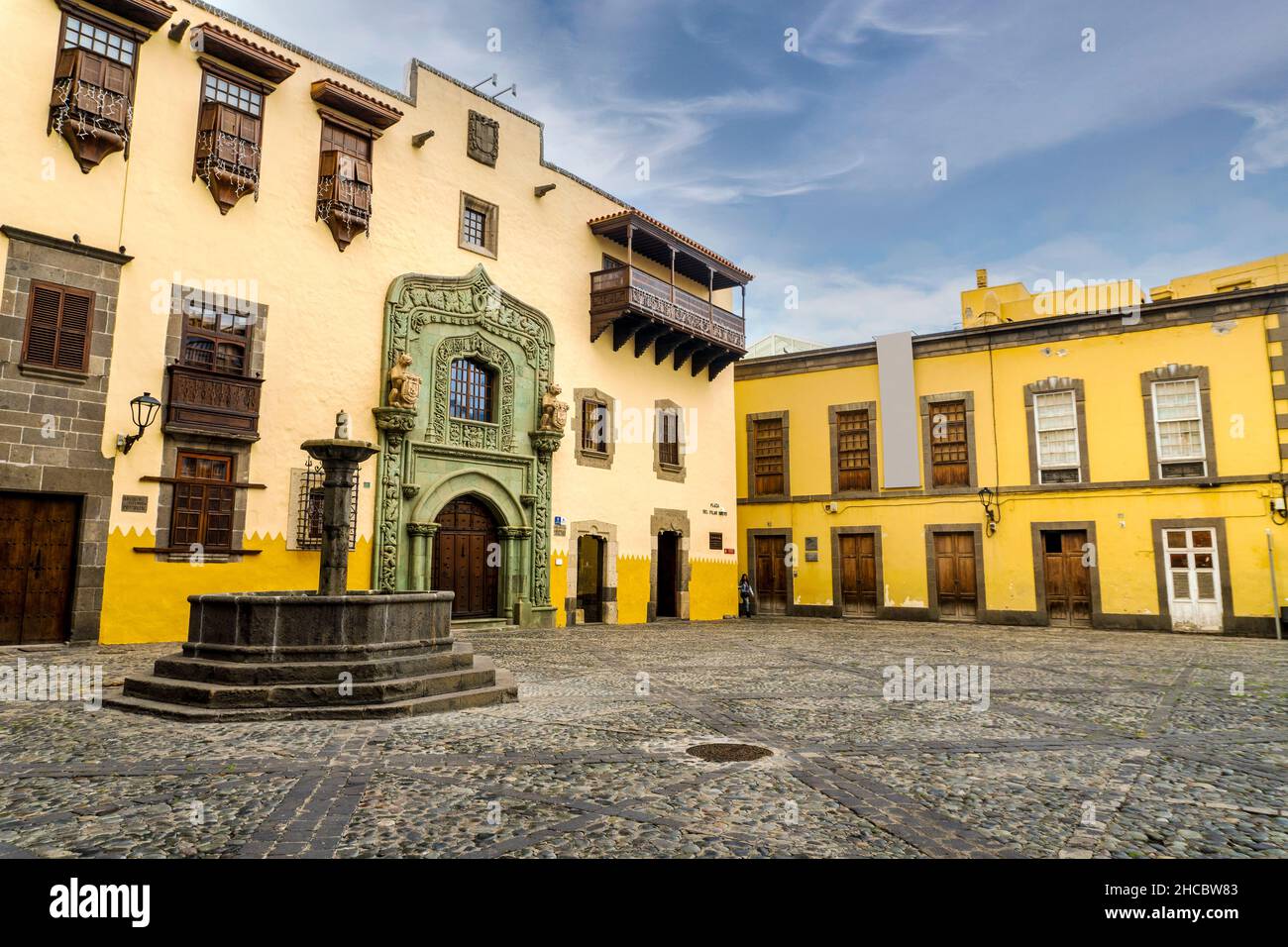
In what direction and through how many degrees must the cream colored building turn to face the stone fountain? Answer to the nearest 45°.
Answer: approximately 45° to its right

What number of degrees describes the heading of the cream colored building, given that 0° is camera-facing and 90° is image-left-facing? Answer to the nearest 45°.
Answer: approximately 315°

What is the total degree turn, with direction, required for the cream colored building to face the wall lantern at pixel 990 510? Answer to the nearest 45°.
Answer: approximately 45° to its left

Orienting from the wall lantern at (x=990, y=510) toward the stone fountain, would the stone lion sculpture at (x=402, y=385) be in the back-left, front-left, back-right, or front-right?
front-right

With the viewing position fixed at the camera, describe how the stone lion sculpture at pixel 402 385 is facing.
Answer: facing the viewer and to the right of the viewer

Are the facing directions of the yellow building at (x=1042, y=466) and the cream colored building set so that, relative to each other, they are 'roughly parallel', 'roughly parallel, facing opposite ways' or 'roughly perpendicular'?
roughly perpendicular

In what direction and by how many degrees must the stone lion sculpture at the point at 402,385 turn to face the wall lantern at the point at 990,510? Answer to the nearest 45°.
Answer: approximately 45° to its left

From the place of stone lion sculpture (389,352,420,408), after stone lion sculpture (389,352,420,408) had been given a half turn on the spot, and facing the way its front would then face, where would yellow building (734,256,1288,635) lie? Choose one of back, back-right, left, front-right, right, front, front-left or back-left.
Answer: back-right

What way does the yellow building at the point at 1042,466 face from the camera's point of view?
toward the camera

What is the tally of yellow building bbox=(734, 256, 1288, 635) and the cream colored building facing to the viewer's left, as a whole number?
0

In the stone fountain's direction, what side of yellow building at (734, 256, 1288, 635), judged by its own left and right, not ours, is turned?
front
